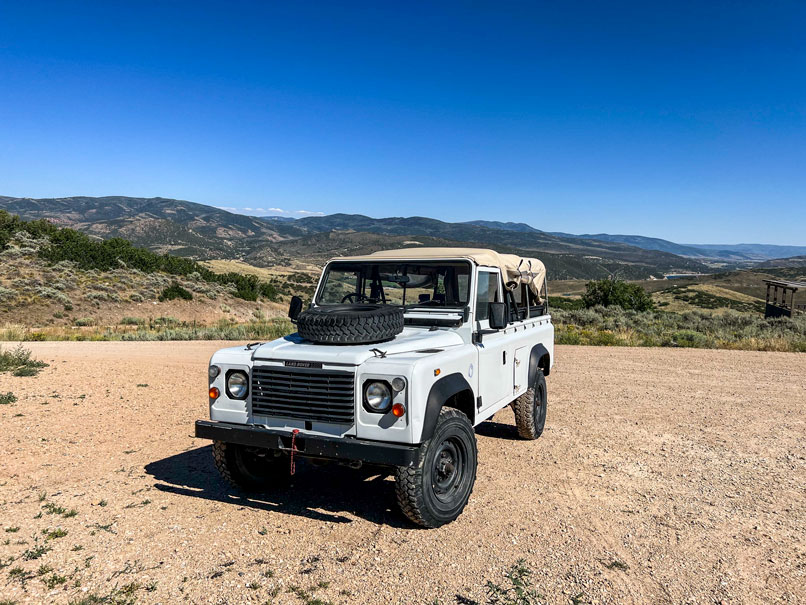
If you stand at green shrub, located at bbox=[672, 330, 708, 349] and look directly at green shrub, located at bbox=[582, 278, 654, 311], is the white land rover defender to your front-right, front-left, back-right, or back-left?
back-left

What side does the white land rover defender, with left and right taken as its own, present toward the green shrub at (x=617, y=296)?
back

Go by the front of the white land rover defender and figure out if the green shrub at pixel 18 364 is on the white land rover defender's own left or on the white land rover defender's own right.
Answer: on the white land rover defender's own right

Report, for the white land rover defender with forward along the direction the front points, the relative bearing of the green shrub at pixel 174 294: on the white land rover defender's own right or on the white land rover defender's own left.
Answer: on the white land rover defender's own right

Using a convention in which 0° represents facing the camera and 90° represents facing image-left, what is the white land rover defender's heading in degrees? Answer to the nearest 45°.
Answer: approximately 45°

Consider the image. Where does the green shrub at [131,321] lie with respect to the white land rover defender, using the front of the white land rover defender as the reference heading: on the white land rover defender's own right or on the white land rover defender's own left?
on the white land rover defender's own right

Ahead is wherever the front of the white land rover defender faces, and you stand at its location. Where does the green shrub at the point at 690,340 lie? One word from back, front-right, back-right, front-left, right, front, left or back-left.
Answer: back
